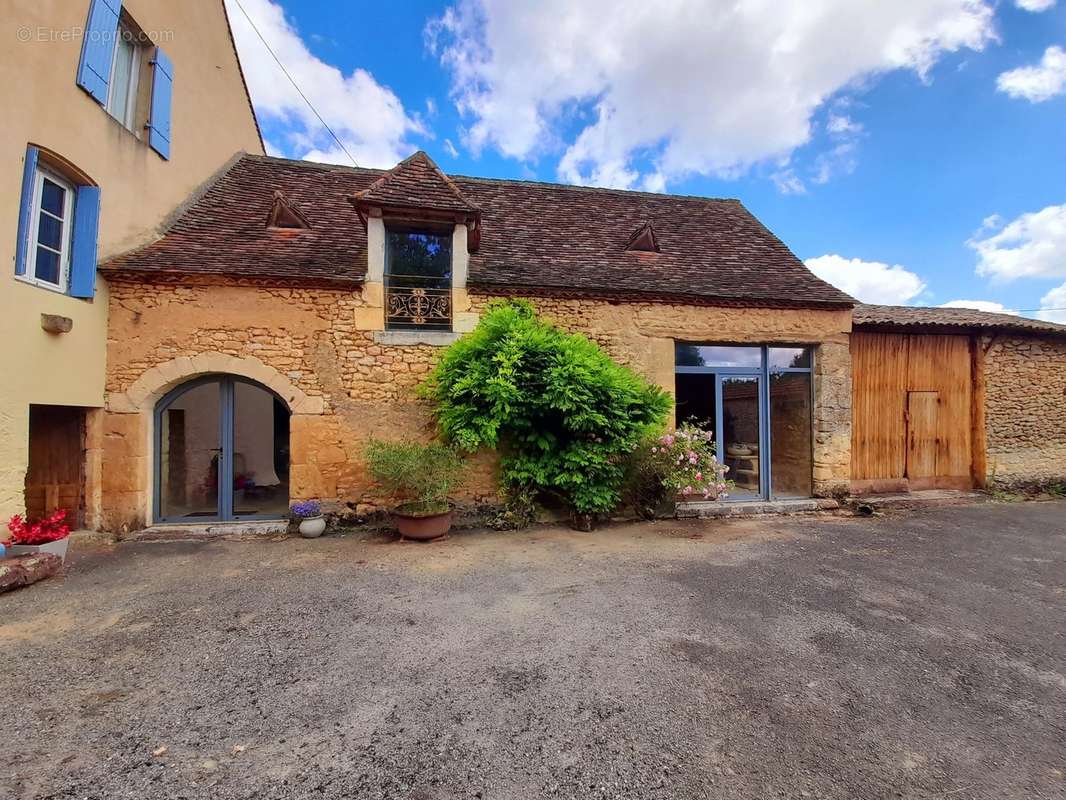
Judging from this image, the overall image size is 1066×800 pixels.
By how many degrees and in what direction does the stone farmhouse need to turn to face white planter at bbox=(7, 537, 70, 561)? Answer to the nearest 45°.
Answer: approximately 45° to its right

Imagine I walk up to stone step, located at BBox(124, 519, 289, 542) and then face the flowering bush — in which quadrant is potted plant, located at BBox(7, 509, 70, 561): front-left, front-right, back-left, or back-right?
back-right

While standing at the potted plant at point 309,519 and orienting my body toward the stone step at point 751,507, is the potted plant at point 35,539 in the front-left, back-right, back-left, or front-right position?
back-right

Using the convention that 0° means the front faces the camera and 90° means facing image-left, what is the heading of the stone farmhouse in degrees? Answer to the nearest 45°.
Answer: approximately 0°
